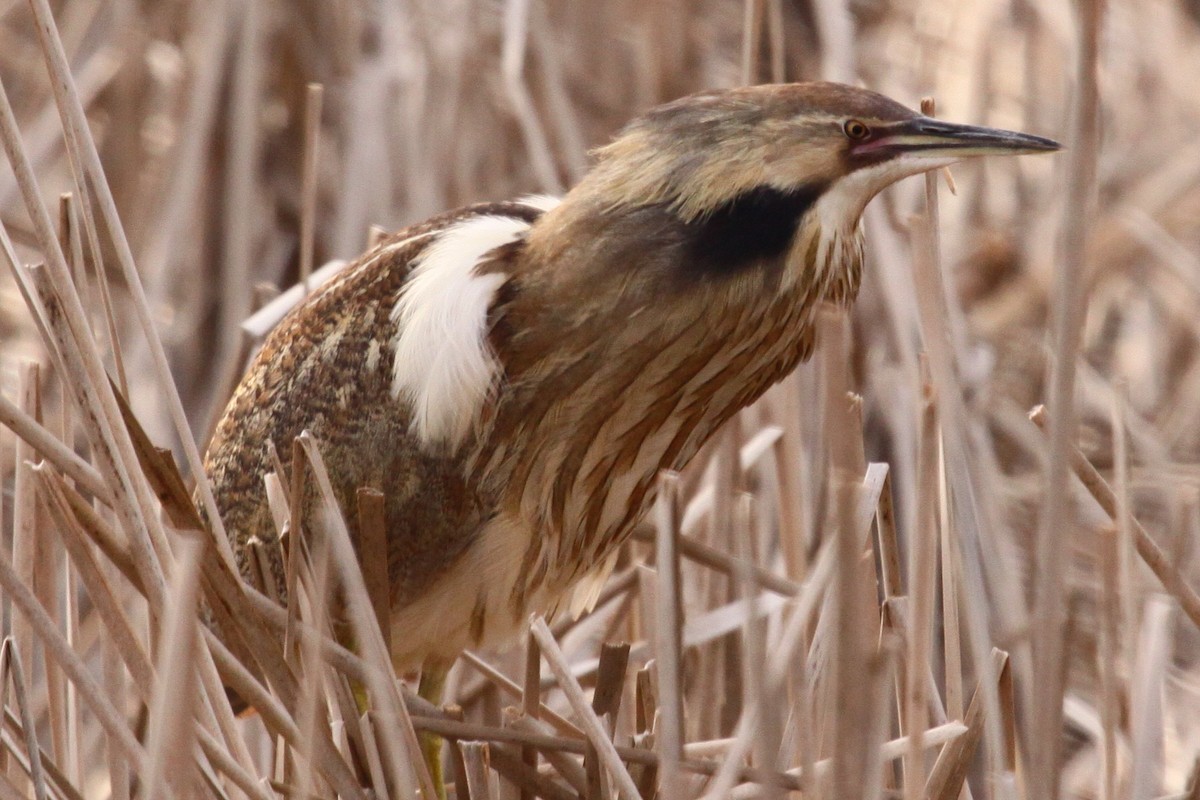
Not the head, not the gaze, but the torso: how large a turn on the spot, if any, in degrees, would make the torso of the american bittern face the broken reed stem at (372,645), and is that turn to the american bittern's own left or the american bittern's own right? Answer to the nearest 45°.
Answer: approximately 90° to the american bittern's own right

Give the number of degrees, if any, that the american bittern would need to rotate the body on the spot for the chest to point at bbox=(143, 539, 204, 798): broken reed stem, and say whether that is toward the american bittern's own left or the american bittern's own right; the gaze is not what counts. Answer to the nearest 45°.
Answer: approximately 90° to the american bittern's own right

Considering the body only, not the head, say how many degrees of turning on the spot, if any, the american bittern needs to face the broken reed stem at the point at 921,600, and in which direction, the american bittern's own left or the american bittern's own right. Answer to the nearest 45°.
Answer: approximately 45° to the american bittern's own right

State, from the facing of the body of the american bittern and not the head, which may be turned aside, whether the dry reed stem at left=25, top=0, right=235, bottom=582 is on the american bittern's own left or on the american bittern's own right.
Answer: on the american bittern's own right

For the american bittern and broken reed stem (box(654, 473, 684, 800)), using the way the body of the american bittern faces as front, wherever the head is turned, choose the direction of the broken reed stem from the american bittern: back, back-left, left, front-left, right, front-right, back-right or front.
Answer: right

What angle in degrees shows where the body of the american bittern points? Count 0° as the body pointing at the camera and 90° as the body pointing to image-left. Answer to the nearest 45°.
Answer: approximately 270°

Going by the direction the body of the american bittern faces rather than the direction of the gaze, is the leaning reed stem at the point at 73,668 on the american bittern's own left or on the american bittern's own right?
on the american bittern's own right
